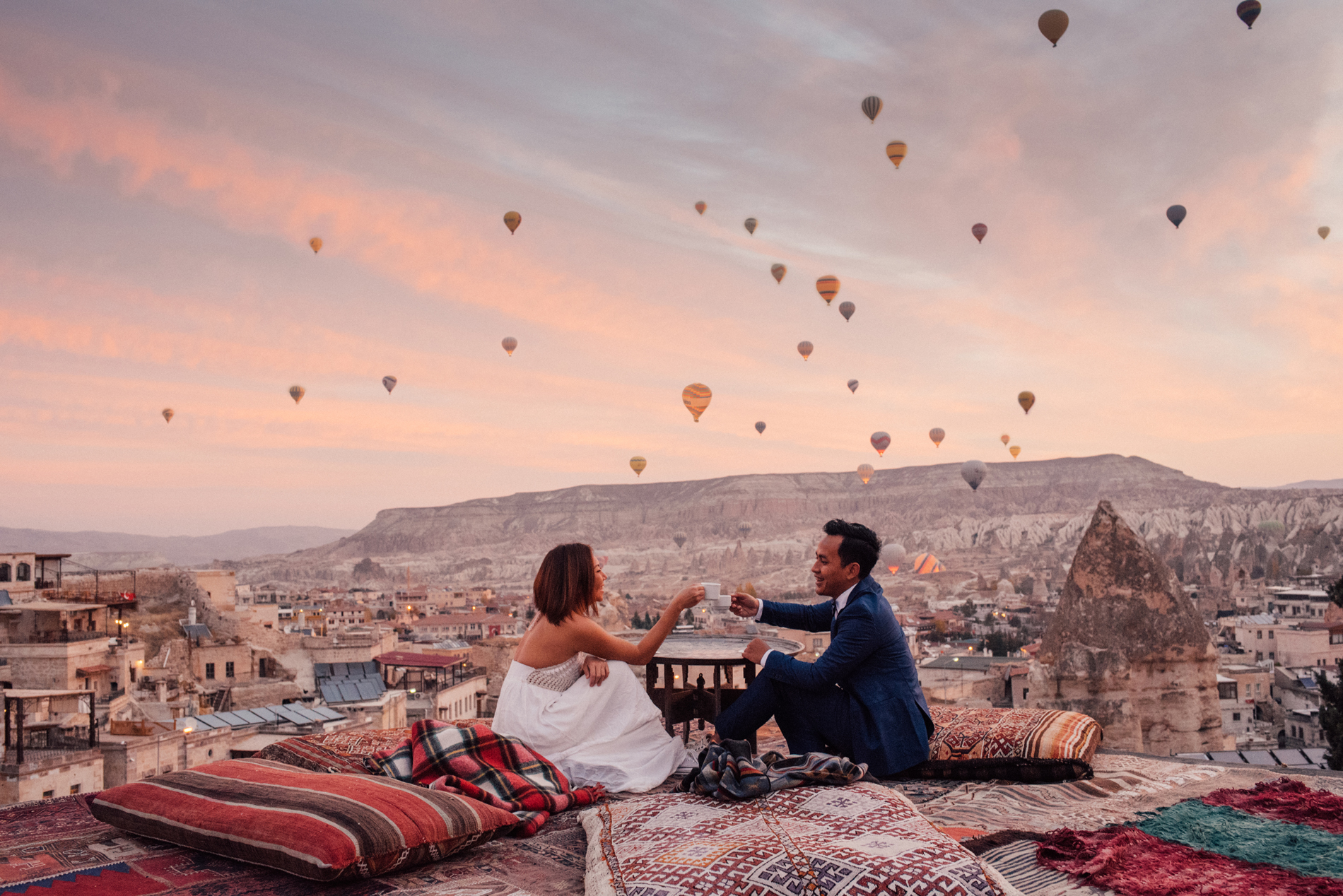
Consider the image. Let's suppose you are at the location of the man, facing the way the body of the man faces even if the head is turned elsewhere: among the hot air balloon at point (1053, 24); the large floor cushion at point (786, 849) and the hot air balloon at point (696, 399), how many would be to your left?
1

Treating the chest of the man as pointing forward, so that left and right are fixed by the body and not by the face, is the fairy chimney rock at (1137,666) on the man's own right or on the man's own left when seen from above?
on the man's own right

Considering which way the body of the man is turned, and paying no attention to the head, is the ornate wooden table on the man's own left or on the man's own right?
on the man's own right

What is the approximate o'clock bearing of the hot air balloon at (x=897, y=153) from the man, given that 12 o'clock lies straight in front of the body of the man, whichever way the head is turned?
The hot air balloon is roughly at 3 o'clock from the man.

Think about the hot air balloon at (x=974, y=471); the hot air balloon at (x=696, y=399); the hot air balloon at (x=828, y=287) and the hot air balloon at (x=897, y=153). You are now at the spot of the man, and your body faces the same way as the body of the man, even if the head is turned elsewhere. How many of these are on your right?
4

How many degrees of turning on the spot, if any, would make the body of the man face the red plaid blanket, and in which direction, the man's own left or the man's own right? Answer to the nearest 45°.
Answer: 0° — they already face it

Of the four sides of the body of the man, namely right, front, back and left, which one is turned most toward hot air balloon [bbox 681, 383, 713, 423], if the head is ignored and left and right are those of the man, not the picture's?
right

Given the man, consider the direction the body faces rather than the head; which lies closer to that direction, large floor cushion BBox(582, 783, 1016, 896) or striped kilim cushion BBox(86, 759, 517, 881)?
the striped kilim cushion

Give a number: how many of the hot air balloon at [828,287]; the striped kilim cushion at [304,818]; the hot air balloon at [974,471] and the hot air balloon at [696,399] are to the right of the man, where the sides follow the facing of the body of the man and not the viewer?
3

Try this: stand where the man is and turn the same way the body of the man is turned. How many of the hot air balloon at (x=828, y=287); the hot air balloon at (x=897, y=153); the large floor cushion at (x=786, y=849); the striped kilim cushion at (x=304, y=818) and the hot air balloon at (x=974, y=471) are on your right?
3

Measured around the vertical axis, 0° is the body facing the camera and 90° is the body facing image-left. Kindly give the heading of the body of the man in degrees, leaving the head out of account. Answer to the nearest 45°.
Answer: approximately 90°

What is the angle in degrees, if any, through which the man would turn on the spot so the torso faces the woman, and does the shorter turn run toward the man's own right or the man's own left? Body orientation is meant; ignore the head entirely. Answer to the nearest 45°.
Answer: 0° — they already face them

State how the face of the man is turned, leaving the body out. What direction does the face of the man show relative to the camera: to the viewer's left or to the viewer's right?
to the viewer's left

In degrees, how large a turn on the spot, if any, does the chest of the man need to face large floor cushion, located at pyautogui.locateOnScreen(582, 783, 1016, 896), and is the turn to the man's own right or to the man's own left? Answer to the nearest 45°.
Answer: approximately 90° to the man's own left
